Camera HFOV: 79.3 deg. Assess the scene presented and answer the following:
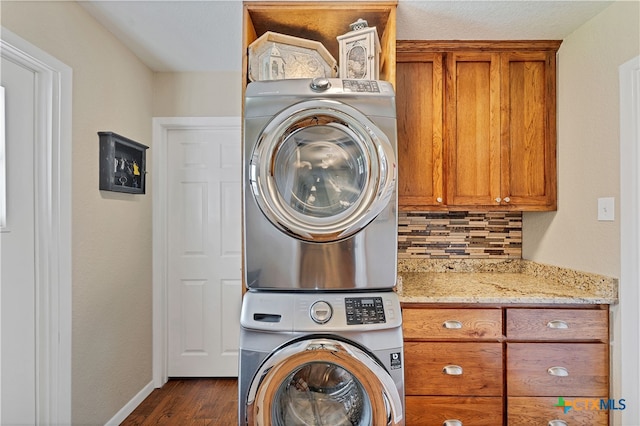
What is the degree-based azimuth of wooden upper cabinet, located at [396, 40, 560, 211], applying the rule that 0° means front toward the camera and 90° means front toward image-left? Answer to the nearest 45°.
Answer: approximately 0°

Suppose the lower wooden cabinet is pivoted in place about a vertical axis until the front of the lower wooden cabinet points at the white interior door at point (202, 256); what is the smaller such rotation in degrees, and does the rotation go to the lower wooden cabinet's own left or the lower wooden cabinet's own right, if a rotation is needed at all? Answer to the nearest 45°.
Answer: approximately 90° to the lower wooden cabinet's own right

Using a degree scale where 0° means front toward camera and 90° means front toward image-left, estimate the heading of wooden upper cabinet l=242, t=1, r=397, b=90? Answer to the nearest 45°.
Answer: approximately 0°

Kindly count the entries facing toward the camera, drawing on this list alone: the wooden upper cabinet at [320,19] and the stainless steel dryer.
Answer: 2

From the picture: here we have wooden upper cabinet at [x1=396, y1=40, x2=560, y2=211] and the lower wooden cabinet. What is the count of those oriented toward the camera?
2
